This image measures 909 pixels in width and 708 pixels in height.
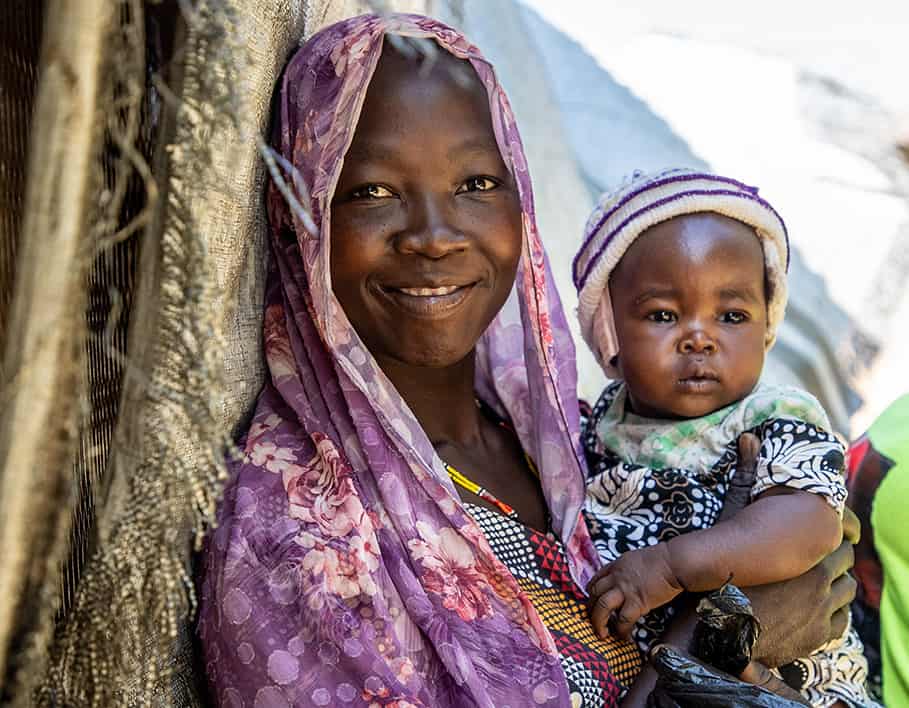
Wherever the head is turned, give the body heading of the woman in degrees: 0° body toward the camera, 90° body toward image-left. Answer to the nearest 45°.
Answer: approximately 315°

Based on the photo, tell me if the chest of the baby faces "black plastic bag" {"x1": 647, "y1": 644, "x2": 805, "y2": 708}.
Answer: yes

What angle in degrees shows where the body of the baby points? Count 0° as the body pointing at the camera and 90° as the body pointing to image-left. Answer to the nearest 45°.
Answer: approximately 0°

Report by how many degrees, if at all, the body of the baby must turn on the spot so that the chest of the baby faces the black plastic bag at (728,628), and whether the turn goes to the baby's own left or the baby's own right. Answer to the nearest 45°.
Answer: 0° — they already face it
